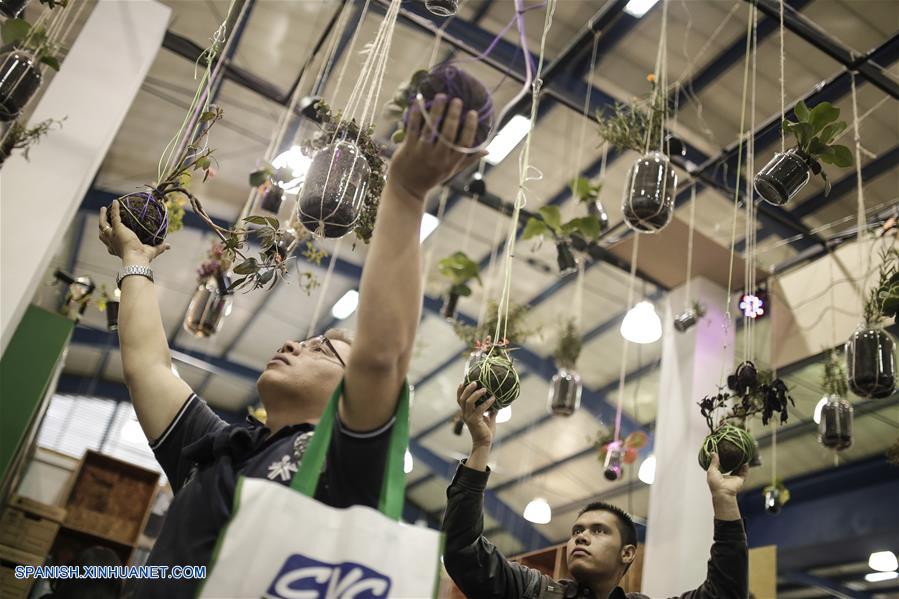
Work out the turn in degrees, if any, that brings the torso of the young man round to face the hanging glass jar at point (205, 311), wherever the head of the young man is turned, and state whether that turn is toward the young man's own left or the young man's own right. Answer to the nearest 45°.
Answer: approximately 90° to the young man's own right

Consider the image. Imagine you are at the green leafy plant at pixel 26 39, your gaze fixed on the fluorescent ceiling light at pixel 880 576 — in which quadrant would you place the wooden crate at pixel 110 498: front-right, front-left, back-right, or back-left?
front-left

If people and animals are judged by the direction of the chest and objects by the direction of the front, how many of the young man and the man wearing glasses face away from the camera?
0

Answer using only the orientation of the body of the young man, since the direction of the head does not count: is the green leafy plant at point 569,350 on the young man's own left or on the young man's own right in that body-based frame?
on the young man's own right

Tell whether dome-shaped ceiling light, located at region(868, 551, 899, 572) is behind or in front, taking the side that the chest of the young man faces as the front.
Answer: behind

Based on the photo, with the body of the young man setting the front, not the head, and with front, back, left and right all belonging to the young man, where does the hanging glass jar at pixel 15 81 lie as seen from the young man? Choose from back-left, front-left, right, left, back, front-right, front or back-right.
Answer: front-right

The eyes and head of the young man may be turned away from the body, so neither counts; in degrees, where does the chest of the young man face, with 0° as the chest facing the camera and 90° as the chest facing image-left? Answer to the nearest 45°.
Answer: approximately 45°

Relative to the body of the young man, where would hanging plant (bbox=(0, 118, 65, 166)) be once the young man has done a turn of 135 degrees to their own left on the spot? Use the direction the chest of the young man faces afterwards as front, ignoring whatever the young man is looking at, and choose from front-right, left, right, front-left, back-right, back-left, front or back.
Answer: back

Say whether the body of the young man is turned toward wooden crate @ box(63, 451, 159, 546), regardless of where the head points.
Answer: no

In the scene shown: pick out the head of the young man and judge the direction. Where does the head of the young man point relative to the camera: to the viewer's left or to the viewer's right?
to the viewer's left
